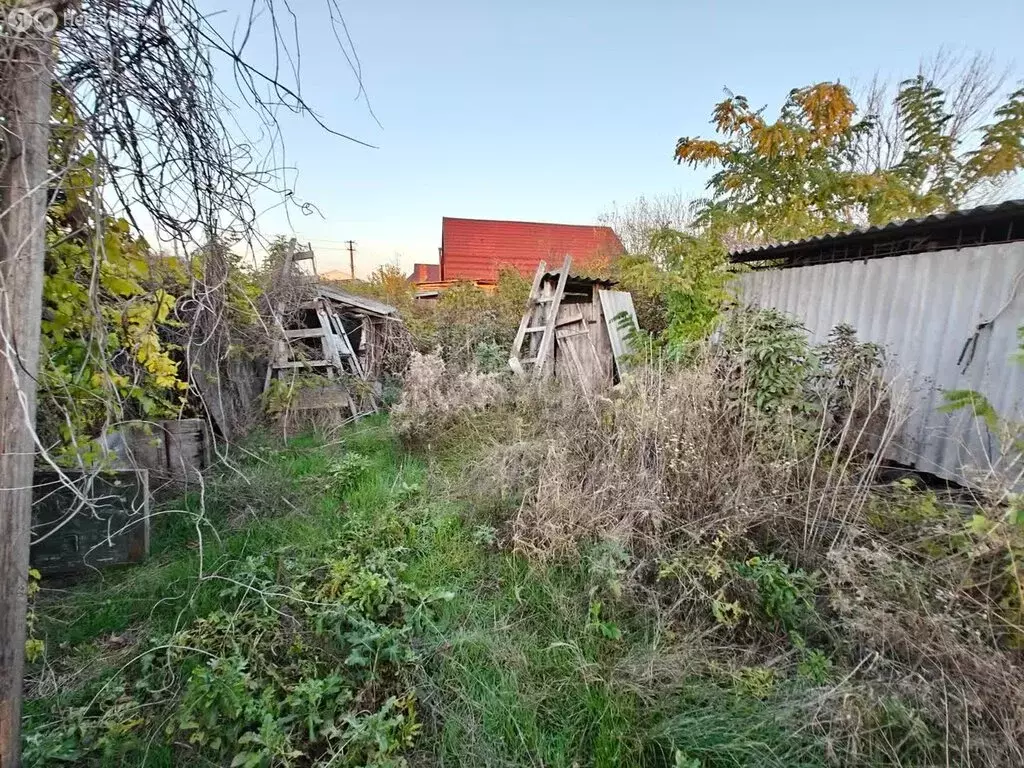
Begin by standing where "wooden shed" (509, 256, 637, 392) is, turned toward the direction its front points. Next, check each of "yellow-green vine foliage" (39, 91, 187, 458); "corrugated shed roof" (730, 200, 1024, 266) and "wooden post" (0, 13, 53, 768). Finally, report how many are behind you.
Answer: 0

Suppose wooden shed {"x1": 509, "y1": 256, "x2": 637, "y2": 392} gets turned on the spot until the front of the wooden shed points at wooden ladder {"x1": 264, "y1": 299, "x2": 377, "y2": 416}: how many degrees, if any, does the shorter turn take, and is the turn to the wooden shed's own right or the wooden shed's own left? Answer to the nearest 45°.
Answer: approximately 90° to the wooden shed's own right

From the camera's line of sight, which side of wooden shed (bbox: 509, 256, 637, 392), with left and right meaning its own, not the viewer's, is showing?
front

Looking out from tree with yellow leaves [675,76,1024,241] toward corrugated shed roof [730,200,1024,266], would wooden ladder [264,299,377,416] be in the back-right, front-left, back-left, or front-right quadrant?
front-right

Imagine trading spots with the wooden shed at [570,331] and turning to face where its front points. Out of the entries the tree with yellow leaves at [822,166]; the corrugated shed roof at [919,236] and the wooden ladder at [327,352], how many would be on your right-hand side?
1

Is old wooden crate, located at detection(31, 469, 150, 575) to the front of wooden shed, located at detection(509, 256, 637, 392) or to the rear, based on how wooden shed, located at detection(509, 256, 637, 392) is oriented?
to the front

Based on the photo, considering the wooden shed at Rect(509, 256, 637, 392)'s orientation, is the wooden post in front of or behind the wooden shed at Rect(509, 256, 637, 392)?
in front

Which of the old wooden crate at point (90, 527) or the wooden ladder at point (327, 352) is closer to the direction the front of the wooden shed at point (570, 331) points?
the old wooden crate

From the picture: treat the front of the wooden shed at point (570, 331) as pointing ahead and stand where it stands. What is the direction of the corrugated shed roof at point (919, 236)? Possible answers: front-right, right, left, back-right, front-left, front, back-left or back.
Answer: front-left

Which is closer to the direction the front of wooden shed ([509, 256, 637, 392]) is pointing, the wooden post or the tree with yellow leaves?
the wooden post

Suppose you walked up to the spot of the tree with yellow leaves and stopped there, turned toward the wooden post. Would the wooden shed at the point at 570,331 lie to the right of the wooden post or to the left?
right

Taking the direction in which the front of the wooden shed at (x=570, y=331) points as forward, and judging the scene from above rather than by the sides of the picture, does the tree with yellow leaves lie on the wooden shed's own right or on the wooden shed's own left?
on the wooden shed's own left

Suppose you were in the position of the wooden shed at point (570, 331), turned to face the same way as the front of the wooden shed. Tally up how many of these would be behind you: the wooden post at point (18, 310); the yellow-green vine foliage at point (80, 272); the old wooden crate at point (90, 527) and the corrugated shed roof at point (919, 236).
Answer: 0

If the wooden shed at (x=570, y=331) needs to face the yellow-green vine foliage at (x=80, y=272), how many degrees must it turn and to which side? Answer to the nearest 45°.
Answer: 0° — it already faces it

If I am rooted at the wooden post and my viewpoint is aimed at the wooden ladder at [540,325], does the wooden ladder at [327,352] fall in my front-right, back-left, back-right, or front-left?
front-left

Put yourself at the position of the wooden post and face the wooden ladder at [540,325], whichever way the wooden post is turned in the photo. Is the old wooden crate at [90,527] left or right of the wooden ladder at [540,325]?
left
